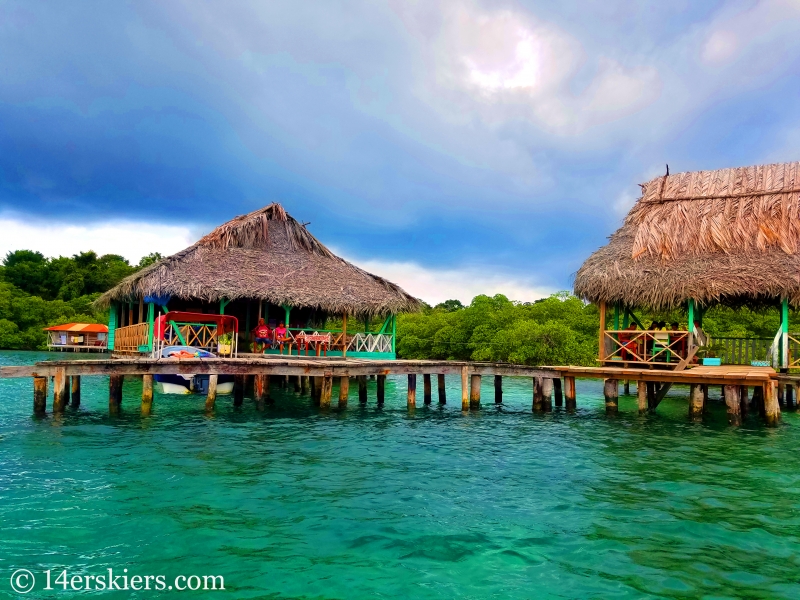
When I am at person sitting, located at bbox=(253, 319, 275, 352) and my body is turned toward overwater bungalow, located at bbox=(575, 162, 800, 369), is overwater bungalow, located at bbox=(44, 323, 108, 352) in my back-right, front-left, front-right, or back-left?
back-left

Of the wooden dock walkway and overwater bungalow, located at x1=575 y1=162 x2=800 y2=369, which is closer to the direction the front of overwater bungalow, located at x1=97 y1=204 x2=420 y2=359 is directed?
the wooden dock walkway

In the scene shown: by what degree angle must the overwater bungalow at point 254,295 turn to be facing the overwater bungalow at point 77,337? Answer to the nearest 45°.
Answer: approximately 135° to its right

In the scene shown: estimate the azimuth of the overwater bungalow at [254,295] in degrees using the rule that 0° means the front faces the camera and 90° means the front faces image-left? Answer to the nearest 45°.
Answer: approximately 0°

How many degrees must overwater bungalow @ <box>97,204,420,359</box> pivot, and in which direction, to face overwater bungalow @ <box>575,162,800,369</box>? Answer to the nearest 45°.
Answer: approximately 45° to its left

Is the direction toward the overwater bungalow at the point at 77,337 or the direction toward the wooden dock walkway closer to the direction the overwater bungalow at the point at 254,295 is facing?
the wooden dock walkway
